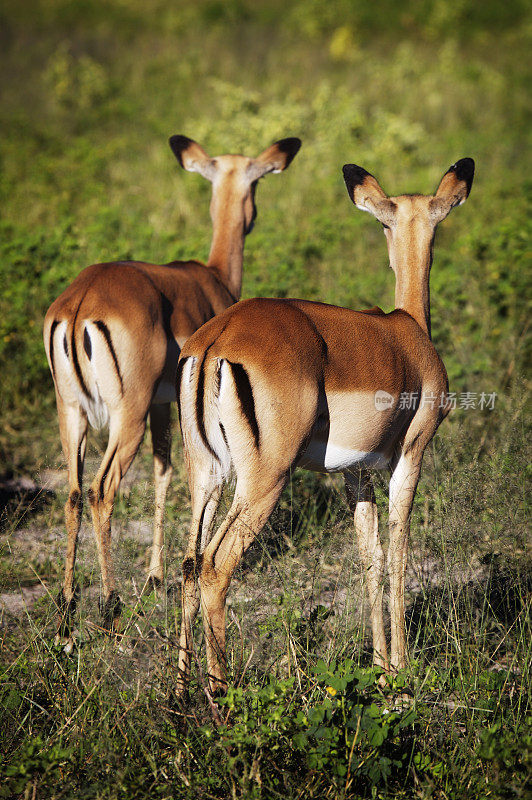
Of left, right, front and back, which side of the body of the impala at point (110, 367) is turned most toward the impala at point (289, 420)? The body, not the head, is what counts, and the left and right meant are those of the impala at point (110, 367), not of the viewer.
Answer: right

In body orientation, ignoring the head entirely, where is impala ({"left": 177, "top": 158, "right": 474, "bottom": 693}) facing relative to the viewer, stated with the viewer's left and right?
facing away from the viewer and to the right of the viewer

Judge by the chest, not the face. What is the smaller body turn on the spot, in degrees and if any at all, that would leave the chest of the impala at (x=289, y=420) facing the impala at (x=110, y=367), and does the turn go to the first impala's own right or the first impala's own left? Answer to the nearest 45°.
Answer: approximately 90° to the first impala's own left

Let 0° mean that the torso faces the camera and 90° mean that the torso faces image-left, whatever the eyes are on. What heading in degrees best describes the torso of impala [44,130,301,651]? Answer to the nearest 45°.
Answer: approximately 225°
